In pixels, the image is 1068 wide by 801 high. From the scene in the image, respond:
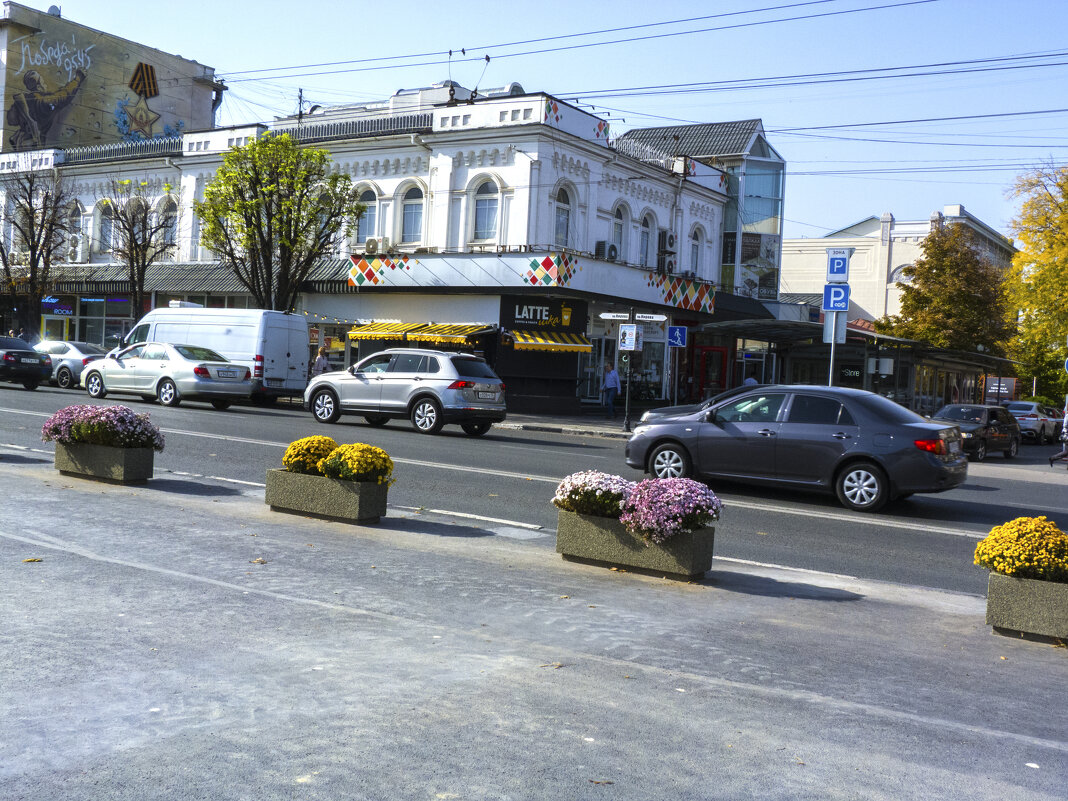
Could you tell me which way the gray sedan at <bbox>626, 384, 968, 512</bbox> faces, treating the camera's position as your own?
facing away from the viewer and to the left of the viewer

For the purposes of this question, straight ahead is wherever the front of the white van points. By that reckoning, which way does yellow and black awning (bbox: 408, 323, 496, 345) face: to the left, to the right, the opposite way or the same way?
to the left

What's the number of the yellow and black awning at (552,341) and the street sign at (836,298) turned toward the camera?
2

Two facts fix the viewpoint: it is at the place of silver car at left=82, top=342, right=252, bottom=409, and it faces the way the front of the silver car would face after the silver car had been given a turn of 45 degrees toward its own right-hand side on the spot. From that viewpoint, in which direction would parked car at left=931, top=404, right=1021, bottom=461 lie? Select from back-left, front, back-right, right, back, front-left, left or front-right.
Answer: right

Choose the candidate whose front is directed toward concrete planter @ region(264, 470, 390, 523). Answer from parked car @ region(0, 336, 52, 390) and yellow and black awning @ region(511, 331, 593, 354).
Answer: the yellow and black awning

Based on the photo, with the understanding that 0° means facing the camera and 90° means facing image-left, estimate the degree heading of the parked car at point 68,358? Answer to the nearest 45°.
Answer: approximately 135°

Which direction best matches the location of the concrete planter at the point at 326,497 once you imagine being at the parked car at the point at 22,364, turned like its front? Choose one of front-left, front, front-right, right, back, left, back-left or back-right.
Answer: back-left

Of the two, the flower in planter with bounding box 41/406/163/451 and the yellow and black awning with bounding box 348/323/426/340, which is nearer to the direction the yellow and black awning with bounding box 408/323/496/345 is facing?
the flower in planter

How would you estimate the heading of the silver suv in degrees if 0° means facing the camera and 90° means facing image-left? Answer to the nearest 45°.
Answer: approximately 135°

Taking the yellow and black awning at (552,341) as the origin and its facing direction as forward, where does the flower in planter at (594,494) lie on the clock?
The flower in planter is roughly at 12 o'clock from the yellow and black awning.

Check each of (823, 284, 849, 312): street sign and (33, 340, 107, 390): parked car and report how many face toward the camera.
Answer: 1

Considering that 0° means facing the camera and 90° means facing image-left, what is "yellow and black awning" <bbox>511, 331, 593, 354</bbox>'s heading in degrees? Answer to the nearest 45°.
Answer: approximately 0°

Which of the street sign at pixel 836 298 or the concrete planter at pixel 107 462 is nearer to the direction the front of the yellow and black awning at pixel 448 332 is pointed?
the concrete planter

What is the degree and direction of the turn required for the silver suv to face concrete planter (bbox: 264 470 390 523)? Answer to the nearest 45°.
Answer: approximately 135° to its left
